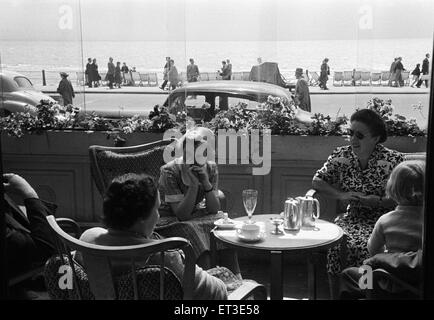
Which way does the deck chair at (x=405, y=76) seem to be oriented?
away from the camera

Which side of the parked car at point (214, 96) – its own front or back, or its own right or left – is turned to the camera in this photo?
left

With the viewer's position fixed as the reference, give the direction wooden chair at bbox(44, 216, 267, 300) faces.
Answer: facing away from the viewer and to the right of the viewer

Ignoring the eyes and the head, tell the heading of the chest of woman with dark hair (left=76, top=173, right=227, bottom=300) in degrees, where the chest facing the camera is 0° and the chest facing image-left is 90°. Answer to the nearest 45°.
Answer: approximately 225°
